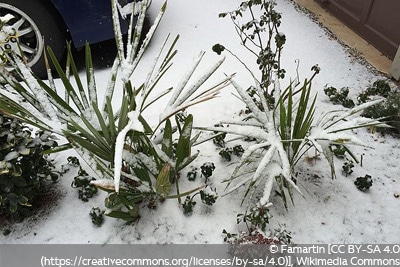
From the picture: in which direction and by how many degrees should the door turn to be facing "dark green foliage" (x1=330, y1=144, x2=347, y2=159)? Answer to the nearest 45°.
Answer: approximately 45° to its left

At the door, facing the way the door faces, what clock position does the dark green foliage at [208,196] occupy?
The dark green foliage is roughly at 11 o'clock from the door.

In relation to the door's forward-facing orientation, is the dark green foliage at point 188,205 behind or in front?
in front

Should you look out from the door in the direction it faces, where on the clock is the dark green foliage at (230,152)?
The dark green foliage is roughly at 11 o'clock from the door.

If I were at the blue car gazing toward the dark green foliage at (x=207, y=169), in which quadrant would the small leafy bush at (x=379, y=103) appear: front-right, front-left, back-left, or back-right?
front-left

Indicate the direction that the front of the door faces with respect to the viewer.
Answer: facing the viewer and to the left of the viewer

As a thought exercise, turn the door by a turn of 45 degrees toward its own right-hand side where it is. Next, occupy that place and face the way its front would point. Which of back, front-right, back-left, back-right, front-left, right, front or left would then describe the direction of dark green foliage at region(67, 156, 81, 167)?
front-left

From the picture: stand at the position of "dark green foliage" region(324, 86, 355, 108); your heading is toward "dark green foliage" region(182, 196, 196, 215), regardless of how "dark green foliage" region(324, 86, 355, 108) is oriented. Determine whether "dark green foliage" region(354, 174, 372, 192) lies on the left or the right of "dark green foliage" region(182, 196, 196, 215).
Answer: left

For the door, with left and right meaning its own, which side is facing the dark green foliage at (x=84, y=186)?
front

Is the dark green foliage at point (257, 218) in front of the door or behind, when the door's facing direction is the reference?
in front
